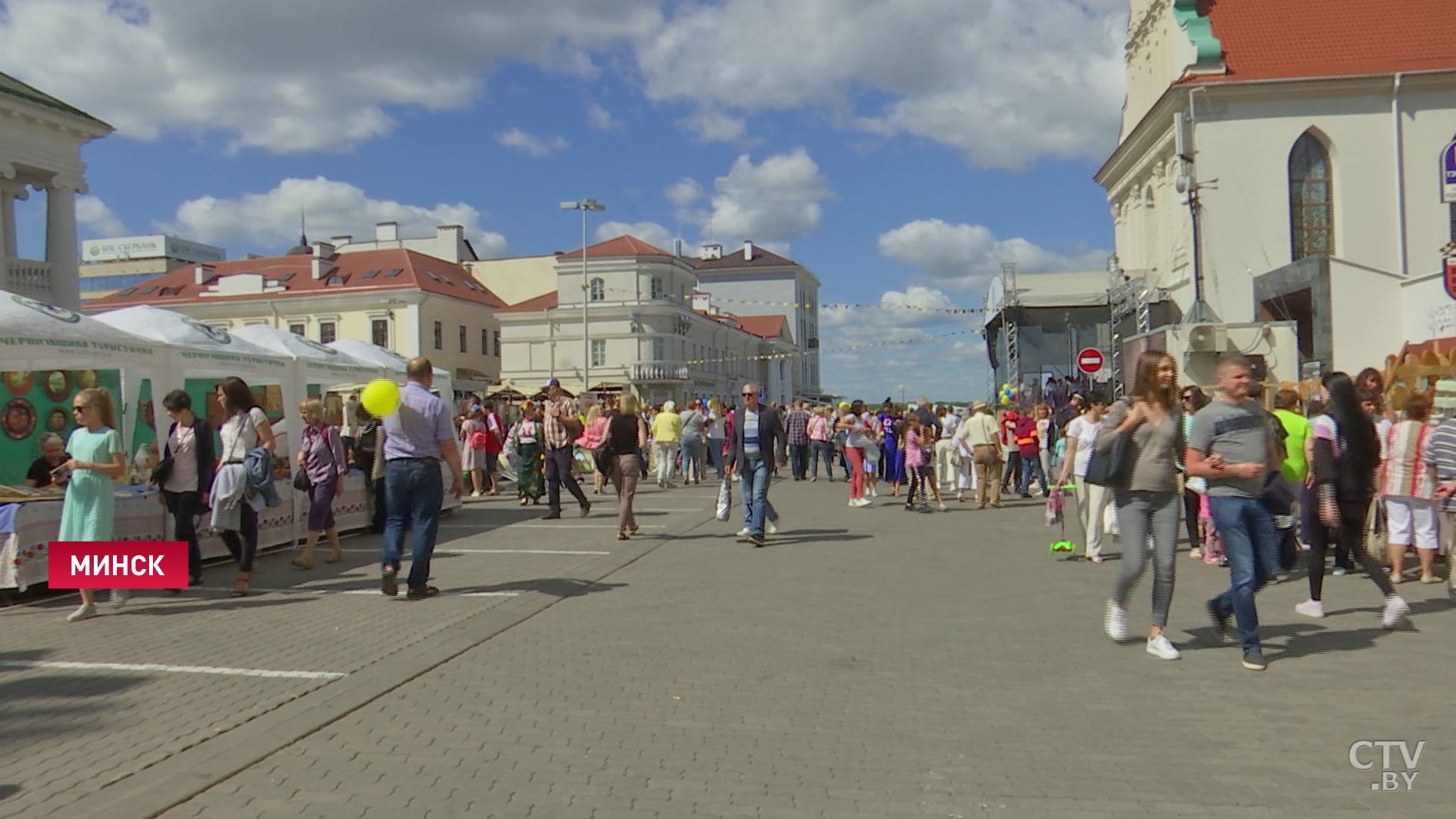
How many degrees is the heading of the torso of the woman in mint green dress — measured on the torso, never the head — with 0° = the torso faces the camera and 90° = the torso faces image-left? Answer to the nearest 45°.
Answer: approximately 45°

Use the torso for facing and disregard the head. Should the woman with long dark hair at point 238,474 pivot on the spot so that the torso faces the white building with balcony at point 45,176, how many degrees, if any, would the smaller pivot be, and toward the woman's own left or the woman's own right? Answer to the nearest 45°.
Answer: approximately 135° to the woman's own right

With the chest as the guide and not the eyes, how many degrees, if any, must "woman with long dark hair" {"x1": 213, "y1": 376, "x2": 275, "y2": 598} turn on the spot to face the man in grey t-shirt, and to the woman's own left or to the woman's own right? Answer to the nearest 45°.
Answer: approximately 90° to the woman's own left

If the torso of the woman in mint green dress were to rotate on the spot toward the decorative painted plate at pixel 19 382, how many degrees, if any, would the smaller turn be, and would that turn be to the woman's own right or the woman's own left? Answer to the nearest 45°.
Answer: approximately 135° to the woman's own right

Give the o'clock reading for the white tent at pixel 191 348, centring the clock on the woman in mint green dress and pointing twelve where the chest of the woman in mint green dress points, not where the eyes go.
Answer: The white tent is roughly at 5 o'clock from the woman in mint green dress.

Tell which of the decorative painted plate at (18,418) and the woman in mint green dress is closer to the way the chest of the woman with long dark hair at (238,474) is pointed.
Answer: the woman in mint green dress

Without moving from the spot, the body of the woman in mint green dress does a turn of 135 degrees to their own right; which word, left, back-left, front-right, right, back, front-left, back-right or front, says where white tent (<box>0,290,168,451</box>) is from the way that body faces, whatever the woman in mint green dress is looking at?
front

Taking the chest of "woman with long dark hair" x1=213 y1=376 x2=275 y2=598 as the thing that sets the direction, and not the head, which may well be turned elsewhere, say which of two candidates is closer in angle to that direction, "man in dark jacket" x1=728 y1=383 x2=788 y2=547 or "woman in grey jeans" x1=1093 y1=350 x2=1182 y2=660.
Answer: the woman in grey jeans

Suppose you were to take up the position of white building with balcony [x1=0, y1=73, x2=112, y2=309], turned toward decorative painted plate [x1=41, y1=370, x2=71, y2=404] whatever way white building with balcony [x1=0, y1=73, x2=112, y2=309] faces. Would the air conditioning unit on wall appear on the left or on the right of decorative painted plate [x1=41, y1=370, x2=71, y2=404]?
left

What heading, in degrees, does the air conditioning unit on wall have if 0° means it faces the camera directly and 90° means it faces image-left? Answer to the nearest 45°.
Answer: approximately 0°
